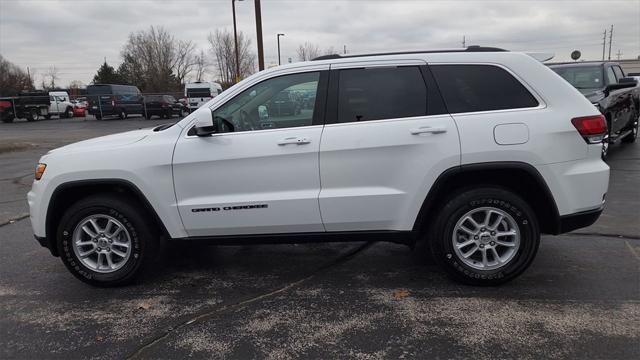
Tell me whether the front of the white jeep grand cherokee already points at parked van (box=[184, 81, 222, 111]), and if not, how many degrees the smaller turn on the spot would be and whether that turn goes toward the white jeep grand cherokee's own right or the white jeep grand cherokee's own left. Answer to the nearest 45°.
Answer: approximately 90° to the white jeep grand cherokee's own right

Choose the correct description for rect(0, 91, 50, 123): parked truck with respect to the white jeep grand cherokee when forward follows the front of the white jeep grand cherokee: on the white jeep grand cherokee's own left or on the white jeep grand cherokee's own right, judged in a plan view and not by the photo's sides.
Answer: on the white jeep grand cherokee's own right

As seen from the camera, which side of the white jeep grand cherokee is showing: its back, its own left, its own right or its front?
left

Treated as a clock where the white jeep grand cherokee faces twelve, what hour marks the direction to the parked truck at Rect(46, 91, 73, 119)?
The parked truck is roughly at 2 o'clock from the white jeep grand cherokee.
